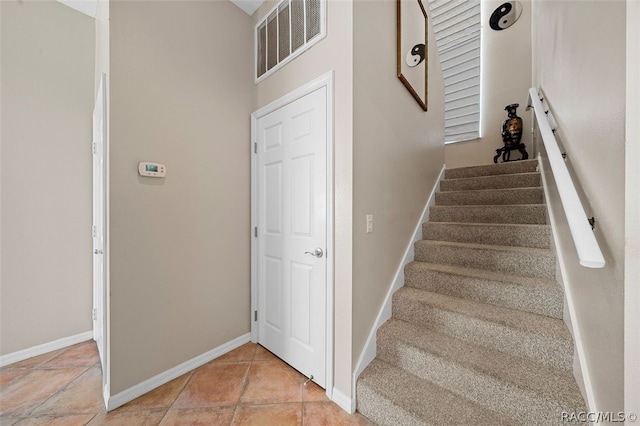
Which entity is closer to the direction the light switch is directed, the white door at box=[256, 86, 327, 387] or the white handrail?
the white handrail

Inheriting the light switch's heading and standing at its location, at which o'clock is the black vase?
The black vase is roughly at 9 o'clock from the light switch.

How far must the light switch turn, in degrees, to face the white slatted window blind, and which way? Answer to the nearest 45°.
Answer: approximately 90° to its left

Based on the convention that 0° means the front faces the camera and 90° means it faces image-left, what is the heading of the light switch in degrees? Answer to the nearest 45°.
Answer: approximately 315°

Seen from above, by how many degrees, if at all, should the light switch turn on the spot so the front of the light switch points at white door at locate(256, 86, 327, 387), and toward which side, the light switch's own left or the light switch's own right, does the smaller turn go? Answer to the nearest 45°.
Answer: approximately 135° to the light switch's own right
